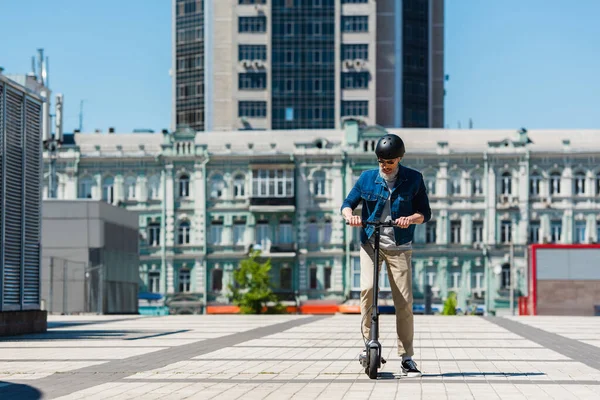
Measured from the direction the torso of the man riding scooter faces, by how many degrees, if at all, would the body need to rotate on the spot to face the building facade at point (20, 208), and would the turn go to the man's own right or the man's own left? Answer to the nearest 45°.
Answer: approximately 135° to the man's own right

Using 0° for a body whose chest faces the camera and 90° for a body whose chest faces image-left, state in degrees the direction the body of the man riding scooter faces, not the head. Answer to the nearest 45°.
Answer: approximately 0°
